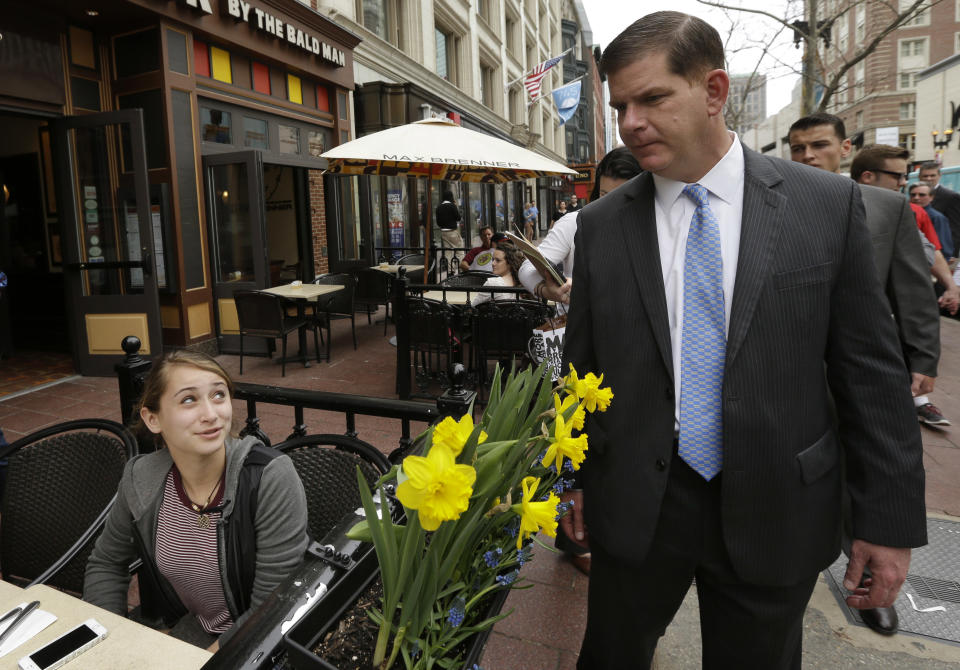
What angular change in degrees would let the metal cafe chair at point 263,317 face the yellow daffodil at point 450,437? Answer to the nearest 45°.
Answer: approximately 135° to its right

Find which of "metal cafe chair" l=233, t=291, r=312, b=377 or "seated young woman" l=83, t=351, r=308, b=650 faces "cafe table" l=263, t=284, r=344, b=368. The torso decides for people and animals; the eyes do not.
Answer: the metal cafe chair

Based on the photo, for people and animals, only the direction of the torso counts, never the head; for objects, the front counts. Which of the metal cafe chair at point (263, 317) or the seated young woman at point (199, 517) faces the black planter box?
the seated young woman

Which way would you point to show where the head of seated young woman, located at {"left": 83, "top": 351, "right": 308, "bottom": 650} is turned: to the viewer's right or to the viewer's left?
to the viewer's right

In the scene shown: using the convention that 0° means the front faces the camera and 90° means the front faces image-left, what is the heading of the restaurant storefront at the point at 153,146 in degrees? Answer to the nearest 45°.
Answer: approximately 315°

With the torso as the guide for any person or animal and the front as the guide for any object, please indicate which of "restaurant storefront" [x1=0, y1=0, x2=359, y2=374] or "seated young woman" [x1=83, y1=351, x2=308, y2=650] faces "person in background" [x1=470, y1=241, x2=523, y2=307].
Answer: the restaurant storefront

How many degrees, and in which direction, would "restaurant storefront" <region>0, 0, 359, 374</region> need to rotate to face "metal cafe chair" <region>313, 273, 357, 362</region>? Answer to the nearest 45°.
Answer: approximately 45° to its left

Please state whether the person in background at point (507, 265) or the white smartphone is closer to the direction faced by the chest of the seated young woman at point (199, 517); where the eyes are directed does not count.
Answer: the white smartphone
